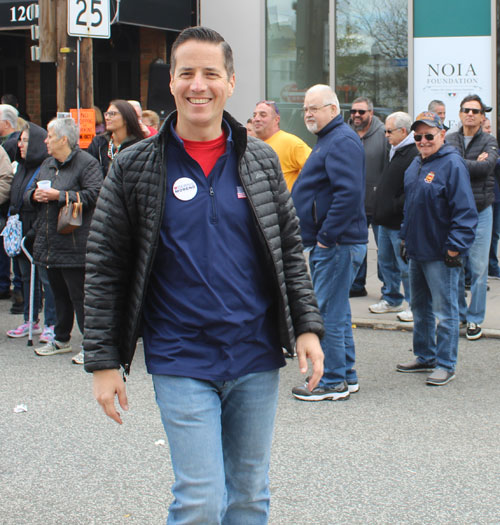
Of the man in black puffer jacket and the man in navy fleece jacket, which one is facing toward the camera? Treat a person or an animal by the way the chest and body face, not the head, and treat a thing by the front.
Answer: the man in black puffer jacket

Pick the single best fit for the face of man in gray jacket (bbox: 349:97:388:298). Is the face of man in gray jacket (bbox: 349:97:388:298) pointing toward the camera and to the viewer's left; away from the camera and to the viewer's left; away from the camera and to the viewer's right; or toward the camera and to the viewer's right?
toward the camera and to the viewer's left

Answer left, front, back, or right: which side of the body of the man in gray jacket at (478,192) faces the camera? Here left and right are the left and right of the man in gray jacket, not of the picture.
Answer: front

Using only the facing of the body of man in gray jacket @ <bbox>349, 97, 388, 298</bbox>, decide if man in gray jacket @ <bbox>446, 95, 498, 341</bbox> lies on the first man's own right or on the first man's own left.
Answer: on the first man's own left

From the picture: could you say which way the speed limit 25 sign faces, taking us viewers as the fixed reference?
facing the viewer

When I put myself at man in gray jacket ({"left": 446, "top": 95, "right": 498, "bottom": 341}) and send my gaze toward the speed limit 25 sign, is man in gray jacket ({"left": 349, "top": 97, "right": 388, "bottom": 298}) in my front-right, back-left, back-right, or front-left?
front-right

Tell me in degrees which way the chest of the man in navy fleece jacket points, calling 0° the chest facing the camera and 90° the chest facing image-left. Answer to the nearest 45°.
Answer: approximately 90°

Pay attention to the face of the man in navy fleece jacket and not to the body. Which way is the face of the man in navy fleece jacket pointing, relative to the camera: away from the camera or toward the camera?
toward the camera

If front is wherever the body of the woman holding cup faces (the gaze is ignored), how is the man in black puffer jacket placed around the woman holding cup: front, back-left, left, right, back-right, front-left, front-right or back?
front-left

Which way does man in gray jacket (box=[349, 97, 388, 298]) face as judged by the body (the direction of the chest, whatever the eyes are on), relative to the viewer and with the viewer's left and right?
facing the viewer and to the left of the viewer
